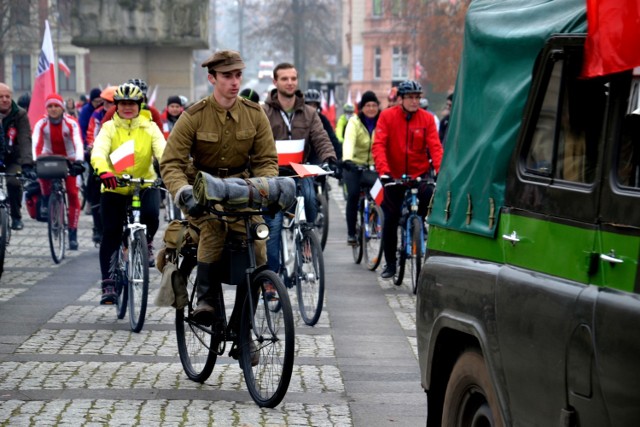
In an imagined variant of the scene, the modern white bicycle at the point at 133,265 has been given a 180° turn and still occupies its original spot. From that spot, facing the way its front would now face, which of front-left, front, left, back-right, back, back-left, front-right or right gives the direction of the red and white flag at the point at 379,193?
front-right

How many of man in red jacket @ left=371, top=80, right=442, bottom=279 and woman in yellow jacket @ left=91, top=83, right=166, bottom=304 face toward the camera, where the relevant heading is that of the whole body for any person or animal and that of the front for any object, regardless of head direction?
2

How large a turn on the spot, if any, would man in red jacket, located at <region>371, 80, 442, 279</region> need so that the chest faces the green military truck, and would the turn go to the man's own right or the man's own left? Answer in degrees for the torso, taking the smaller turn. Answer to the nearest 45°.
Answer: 0° — they already face it

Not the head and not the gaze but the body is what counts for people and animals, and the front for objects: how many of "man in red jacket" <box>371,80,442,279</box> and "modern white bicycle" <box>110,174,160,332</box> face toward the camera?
2

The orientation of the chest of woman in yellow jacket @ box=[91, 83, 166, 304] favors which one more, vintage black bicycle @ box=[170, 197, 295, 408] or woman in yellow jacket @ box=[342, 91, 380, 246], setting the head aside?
the vintage black bicycle

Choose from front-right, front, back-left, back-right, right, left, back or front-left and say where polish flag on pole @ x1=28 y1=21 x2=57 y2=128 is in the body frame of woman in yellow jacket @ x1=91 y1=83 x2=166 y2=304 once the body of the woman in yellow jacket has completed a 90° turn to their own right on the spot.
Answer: right

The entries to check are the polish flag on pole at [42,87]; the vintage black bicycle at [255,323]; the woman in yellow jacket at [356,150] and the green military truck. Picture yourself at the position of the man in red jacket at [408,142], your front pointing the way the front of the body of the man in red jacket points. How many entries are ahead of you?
2

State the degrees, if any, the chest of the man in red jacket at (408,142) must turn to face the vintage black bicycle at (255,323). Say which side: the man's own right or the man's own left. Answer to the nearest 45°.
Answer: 0° — they already face it
